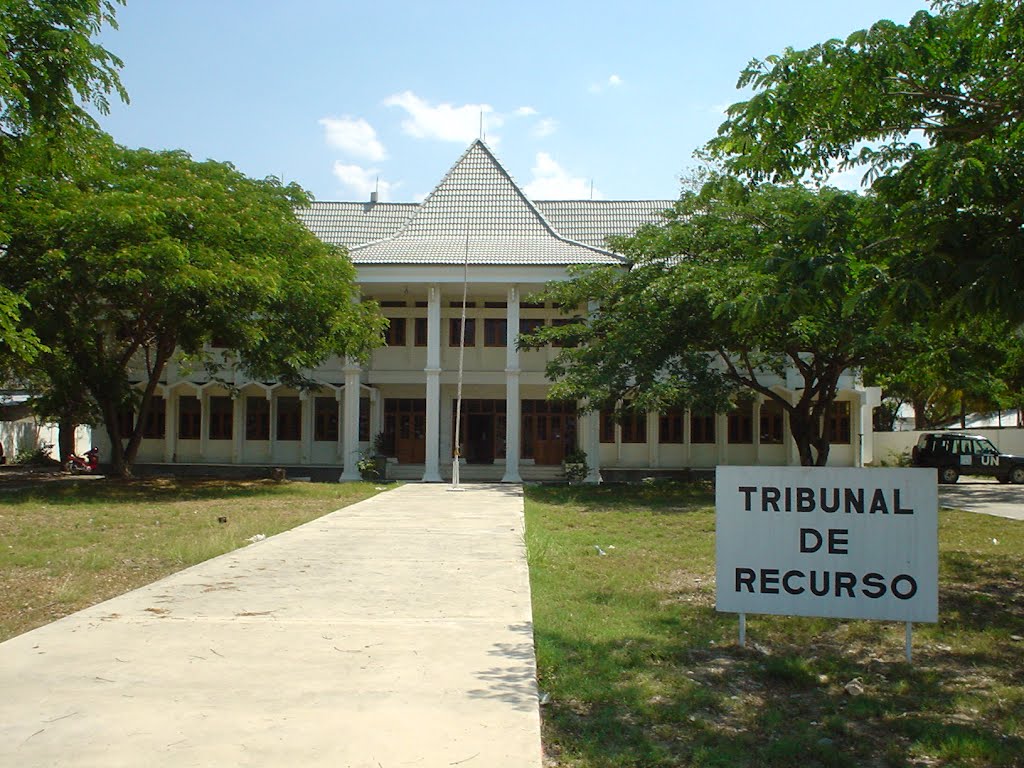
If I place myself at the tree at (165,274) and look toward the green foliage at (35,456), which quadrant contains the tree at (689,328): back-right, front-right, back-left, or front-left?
back-right

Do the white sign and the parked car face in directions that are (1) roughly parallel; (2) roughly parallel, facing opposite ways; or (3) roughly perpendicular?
roughly perpendicular

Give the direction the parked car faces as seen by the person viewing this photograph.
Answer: facing to the right of the viewer

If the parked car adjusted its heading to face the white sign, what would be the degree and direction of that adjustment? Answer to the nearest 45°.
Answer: approximately 90° to its right

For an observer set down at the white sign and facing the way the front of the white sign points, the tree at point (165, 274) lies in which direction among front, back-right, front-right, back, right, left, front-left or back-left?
back-right

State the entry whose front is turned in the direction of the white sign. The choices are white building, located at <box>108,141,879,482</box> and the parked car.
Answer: the white building

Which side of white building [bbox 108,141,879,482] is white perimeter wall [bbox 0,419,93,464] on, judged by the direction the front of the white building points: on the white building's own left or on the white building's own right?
on the white building's own right

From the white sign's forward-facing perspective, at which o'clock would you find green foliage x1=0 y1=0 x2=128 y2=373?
The green foliage is roughly at 3 o'clock from the white sign.

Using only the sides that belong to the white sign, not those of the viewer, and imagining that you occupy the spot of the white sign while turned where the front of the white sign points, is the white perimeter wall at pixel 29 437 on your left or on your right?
on your right

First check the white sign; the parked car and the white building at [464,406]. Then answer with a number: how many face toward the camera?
2

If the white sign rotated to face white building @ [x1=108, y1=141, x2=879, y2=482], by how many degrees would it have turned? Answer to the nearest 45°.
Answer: approximately 135° to its right

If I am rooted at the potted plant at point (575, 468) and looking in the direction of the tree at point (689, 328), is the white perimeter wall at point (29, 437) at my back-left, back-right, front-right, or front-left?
back-right
